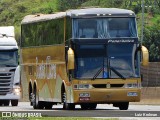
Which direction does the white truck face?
toward the camera

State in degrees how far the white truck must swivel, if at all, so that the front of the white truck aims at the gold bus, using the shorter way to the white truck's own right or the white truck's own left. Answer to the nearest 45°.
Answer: approximately 45° to the white truck's own left
